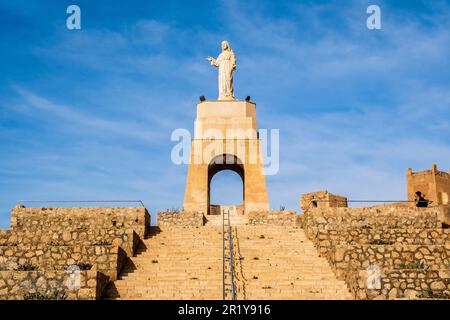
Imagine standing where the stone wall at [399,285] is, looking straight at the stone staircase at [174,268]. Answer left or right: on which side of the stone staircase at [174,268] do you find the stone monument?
right

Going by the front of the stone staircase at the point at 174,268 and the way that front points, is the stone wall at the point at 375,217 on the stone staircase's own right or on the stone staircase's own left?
on the stone staircase's own left

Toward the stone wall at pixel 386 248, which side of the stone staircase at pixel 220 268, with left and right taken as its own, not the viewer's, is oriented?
left

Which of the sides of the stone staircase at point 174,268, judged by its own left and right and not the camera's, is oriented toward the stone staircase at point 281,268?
left

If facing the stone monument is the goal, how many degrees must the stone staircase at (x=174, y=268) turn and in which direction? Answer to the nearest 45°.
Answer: approximately 180°

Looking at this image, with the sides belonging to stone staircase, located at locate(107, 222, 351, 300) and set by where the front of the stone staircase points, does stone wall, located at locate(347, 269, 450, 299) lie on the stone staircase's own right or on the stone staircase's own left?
on the stone staircase's own left

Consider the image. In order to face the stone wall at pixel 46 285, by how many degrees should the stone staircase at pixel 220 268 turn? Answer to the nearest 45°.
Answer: approximately 45° to its right

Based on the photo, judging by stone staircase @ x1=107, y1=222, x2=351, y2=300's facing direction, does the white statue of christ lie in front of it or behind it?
behind

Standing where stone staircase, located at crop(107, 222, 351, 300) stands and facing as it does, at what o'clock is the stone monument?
The stone monument is roughly at 6 o'clock from the stone staircase.

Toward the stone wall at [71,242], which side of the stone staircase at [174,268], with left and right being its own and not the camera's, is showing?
right

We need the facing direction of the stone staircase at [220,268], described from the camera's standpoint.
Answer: facing the viewer
